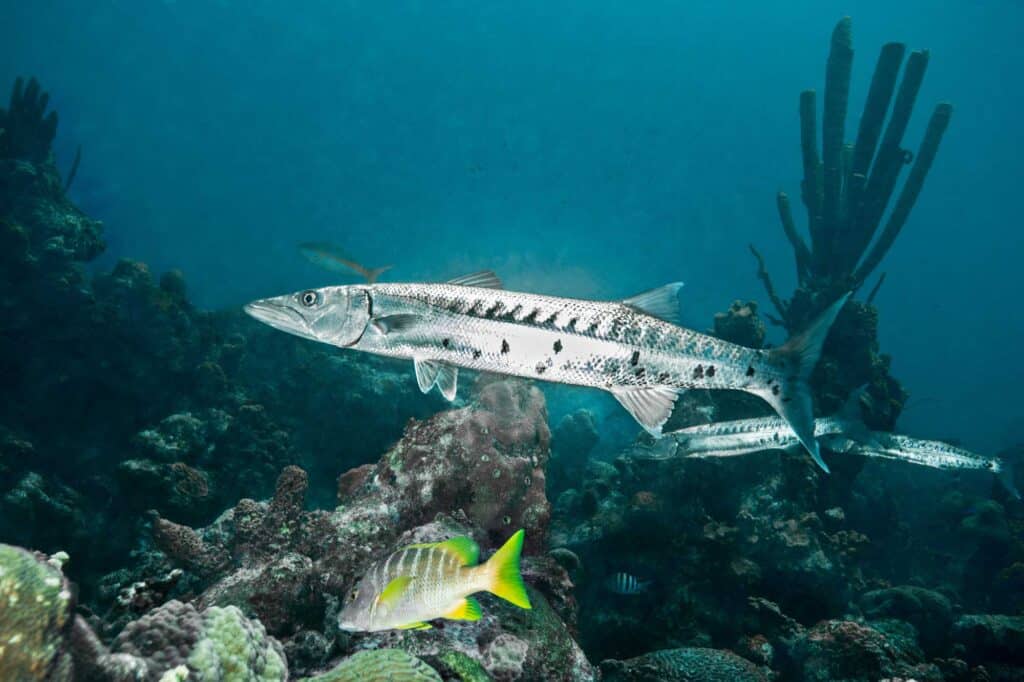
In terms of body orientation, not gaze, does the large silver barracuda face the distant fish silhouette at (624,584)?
no

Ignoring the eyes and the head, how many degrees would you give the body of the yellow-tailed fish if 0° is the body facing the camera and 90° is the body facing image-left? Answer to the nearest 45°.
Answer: approximately 90°

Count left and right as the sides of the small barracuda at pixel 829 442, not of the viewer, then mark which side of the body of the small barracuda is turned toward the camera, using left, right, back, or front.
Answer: left

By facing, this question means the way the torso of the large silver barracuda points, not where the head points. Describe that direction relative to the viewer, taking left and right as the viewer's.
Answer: facing to the left of the viewer

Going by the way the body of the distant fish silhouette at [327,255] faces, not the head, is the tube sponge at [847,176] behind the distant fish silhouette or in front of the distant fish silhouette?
behind

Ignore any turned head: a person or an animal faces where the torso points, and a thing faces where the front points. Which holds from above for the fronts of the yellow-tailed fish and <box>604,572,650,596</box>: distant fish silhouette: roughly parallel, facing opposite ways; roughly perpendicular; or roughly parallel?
roughly parallel

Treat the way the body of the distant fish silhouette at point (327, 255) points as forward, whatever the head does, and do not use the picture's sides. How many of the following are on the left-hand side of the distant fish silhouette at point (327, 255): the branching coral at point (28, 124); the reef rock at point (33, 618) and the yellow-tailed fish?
2

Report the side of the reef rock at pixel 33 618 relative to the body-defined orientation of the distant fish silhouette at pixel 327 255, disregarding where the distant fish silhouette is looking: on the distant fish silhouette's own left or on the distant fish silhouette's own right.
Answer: on the distant fish silhouette's own left

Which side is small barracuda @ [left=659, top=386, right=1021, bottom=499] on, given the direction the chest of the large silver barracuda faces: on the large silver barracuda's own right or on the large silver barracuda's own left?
on the large silver barracuda's own right

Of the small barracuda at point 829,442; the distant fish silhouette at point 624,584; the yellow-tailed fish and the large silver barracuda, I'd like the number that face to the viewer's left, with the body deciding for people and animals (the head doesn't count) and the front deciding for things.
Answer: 4

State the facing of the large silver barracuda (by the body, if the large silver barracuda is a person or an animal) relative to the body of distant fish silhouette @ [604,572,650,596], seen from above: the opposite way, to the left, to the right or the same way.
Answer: the same way

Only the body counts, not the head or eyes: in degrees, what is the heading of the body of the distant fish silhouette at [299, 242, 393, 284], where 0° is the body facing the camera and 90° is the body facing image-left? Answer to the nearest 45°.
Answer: approximately 90°

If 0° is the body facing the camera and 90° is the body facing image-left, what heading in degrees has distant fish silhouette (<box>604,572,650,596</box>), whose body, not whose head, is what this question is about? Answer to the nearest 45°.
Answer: approximately 90°

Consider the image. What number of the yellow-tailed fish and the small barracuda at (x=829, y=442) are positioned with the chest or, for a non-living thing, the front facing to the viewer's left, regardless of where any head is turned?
2

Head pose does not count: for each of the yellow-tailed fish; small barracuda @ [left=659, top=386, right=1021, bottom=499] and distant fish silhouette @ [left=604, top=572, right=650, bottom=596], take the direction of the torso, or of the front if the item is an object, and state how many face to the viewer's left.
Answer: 3
